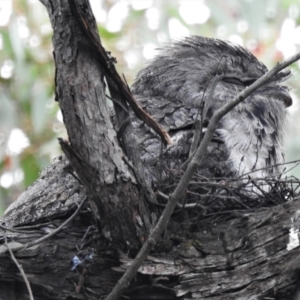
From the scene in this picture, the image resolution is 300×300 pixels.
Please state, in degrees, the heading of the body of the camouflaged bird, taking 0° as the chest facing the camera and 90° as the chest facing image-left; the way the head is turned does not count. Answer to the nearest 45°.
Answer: approximately 270°
